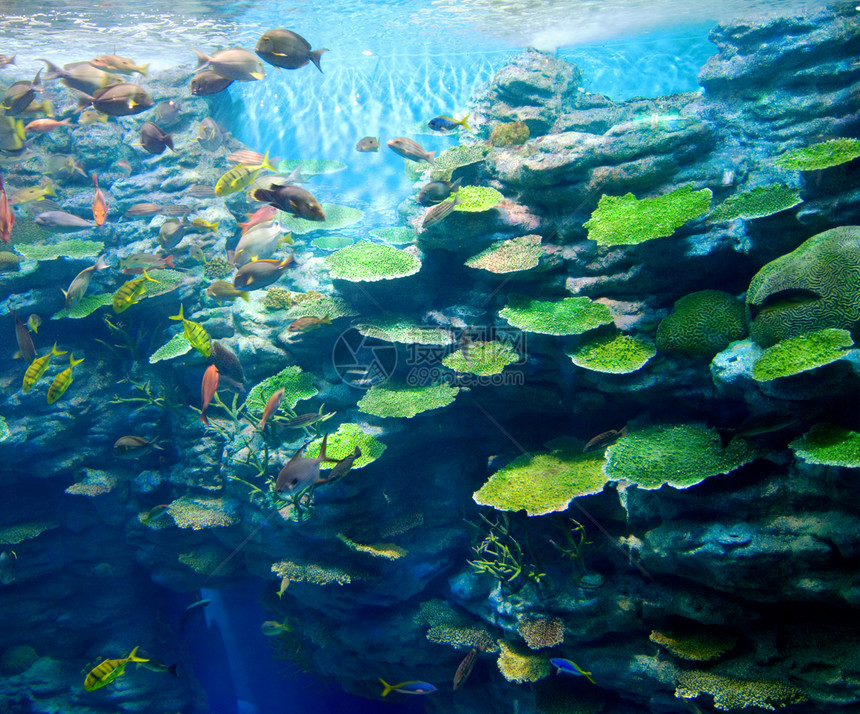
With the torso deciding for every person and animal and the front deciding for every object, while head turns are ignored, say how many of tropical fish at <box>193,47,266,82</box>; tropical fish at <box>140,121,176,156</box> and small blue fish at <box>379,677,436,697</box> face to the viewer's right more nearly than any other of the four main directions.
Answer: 2

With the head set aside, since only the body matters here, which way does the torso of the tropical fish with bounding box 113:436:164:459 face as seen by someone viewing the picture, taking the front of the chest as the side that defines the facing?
to the viewer's left

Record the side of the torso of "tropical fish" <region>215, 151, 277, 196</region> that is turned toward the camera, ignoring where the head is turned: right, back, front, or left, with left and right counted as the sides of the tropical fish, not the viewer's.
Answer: left

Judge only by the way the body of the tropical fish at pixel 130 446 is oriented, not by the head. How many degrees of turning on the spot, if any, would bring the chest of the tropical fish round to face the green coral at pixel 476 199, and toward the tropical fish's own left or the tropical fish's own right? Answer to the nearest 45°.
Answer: approximately 135° to the tropical fish's own left

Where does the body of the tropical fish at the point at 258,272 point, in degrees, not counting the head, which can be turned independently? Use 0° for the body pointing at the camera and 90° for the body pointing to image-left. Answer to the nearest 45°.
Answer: approximately 90°

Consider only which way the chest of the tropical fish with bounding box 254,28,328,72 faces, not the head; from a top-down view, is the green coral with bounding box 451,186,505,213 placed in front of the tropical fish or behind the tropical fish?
behind

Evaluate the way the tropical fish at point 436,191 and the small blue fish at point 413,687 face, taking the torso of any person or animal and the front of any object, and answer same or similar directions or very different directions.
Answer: very different directions

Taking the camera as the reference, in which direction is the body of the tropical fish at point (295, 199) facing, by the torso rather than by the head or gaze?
to the viewer's right

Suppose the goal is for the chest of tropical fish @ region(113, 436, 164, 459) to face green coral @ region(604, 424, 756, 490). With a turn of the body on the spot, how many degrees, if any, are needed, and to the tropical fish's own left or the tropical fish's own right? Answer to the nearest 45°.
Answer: approximately 135° to the tropical fish's own left

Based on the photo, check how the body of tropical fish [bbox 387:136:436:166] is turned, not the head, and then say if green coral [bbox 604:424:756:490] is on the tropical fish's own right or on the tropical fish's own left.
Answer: on the tropical fish's own left

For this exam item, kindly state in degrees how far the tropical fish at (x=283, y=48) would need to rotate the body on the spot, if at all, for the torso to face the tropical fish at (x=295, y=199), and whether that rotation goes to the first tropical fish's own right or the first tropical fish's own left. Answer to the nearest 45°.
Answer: approximately 90° to the first tropical fish's own left
